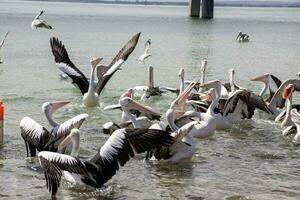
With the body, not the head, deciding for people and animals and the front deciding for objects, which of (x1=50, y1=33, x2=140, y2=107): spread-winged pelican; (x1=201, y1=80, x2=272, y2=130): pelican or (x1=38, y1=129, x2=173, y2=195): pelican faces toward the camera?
the spread-winged pelican

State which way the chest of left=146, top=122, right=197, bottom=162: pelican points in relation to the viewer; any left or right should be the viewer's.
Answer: facing to the right of the viewer

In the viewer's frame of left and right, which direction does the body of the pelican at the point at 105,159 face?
facing away from the viewer and to the left of the viewer

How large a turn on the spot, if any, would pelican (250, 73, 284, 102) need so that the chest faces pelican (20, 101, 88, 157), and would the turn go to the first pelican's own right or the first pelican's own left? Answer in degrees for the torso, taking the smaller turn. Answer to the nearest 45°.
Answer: approximately 45° to the first pelican's own left

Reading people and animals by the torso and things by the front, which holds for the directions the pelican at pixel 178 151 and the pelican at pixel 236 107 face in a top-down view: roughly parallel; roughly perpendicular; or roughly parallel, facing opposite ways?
roughly parallel, facing opposite ways

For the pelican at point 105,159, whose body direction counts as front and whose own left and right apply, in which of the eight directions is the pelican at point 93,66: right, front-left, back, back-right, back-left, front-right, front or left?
front-right

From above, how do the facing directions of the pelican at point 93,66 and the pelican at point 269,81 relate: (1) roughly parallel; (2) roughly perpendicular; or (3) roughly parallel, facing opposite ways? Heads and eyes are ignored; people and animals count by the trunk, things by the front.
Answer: roughly perpendicular

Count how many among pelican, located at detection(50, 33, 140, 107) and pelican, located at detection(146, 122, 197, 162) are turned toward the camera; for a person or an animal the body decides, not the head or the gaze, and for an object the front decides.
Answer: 1

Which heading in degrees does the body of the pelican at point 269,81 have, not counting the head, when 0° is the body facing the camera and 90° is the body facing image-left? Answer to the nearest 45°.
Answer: approximately 90°

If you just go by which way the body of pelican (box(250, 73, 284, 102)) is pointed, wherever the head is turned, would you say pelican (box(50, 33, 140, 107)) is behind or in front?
in front

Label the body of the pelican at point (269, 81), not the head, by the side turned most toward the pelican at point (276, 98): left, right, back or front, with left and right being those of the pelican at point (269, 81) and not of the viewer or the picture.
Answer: left

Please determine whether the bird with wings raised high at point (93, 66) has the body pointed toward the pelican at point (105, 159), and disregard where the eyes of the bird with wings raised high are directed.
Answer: yes

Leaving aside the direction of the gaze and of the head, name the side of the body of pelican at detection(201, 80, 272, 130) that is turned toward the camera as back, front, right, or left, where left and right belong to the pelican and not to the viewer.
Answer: left

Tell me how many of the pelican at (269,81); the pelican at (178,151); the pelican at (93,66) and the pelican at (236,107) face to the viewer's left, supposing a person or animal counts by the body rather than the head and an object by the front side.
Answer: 2

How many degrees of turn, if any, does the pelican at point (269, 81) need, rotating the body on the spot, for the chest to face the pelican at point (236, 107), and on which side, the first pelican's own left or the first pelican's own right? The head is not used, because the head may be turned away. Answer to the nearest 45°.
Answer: approximately 90° to the first pelican's own left

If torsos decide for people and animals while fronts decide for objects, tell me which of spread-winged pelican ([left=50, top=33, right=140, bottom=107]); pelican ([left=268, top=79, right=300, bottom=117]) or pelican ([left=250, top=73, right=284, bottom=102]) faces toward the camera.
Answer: the spread-winged pelican

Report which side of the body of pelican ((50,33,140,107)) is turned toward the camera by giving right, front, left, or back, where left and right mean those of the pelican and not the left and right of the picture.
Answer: front
